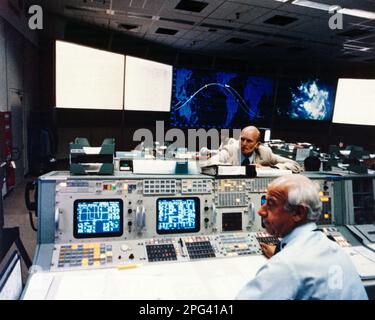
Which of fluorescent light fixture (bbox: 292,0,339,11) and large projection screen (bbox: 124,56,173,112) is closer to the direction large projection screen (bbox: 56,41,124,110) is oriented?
the fluorescent light fixture

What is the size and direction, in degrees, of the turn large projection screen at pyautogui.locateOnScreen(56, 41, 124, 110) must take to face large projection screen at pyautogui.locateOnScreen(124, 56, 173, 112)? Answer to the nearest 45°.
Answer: approximately 90° to its left

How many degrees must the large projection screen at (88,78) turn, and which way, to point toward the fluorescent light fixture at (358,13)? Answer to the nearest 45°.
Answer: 0° — it already faces it

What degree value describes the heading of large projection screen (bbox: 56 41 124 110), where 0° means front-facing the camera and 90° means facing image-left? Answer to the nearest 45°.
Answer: approximately 315°

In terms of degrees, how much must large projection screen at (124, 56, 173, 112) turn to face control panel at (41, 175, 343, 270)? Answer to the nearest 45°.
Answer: approximately 45° to its right

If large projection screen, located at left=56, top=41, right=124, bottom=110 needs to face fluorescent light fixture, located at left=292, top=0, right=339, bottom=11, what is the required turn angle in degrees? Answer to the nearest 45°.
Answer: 0° — it already faces it

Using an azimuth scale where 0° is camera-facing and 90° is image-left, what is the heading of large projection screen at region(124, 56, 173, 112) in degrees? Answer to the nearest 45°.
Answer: approximately 315°
